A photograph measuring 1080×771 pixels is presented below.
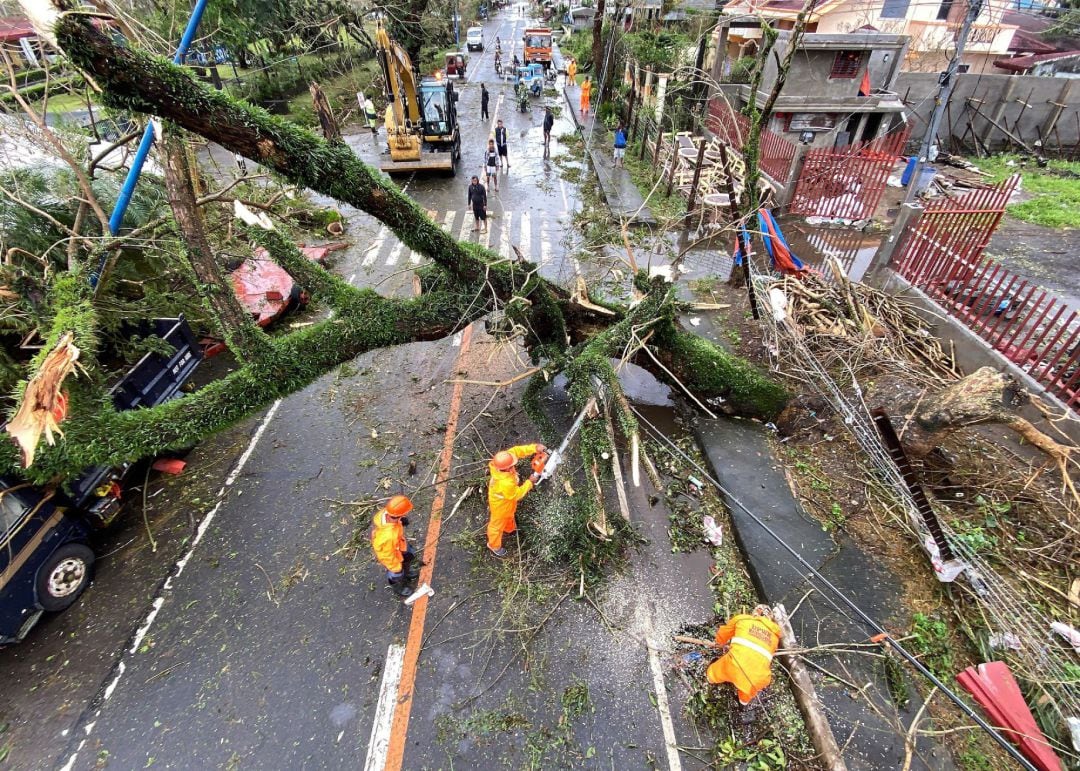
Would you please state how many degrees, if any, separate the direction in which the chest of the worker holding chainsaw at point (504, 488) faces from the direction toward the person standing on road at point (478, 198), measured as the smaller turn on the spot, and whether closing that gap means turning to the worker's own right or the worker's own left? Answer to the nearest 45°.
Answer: approximately 90° to the worker's own left

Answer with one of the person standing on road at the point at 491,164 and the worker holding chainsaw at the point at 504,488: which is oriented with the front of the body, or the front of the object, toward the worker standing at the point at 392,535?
the person standing on road

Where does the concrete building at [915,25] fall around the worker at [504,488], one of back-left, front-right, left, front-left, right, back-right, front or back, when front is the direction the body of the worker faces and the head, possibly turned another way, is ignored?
front-left

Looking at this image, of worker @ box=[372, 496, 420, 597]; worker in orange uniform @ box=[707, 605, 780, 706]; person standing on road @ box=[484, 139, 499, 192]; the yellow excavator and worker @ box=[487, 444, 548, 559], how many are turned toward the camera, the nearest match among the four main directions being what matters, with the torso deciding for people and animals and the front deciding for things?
2

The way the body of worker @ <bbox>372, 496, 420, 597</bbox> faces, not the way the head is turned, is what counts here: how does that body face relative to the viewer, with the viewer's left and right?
facing to the right of the viewer

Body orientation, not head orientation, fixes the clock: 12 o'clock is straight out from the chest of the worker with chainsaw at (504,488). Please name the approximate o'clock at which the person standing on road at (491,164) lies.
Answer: The person standing on road is roughly at 9 o'clock from the worker with chainsaw.

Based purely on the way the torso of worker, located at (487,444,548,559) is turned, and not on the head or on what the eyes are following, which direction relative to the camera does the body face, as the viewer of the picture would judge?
to the viewer's right

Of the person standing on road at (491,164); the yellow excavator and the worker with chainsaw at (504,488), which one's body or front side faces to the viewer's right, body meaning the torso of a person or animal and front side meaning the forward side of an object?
the worker with chainsaw

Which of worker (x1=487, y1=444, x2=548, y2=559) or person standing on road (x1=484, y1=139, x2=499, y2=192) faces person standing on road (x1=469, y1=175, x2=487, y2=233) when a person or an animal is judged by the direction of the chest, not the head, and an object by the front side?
person standing on road (x1=484, y1=139, x2=499, y2=192)

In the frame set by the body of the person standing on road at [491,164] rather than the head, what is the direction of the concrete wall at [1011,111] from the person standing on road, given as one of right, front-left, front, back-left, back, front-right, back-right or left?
left

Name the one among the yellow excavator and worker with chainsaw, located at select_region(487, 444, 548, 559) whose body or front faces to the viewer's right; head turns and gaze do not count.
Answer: the worker with chainsaw

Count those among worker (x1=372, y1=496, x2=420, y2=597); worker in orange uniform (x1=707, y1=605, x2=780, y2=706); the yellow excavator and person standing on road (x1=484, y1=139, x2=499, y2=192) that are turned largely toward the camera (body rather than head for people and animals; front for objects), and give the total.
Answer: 2

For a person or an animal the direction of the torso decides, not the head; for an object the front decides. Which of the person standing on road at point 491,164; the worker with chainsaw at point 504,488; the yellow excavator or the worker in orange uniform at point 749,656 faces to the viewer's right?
the worker with chainsaw
